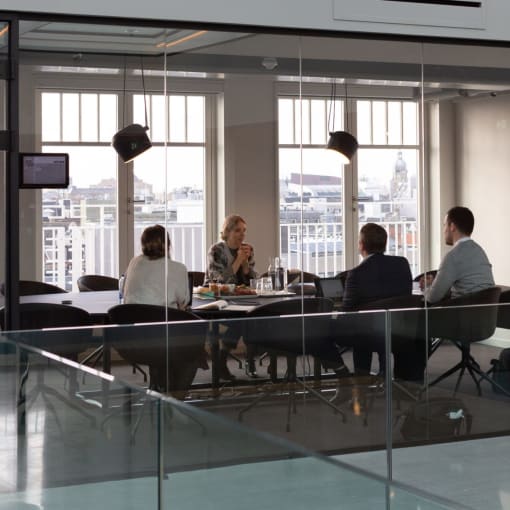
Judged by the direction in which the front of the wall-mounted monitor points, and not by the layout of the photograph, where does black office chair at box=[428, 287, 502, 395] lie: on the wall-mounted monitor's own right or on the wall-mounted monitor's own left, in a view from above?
on the wall-mounted monitor's own left

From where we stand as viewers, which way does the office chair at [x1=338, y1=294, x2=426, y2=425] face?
facing away from the viewer and to the left of the viewer

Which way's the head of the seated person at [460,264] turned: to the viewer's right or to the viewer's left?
to the viewer's left

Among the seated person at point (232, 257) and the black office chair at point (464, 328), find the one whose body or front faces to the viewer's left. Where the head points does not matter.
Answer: the black office chair

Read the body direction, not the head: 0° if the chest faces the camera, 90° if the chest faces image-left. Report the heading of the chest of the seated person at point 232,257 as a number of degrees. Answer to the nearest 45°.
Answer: approximately 315°

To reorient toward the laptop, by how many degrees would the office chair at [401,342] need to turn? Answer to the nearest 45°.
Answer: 0° — it already faces it

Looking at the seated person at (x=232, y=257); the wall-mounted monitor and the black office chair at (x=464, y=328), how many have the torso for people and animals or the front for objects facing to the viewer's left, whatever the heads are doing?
1

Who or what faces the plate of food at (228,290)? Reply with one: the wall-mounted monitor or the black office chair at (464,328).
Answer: the black office chair

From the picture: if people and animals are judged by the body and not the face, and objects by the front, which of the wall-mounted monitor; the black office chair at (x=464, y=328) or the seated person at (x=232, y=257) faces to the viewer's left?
the black office chair

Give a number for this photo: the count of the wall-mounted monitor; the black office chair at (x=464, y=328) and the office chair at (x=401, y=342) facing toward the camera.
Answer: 1

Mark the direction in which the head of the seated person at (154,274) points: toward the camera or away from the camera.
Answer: away from the camera

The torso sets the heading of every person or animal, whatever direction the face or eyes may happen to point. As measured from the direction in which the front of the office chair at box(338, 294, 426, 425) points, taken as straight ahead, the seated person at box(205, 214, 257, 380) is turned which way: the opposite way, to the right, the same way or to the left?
the opposite way

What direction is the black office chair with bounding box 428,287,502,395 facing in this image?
to the viewer's left
